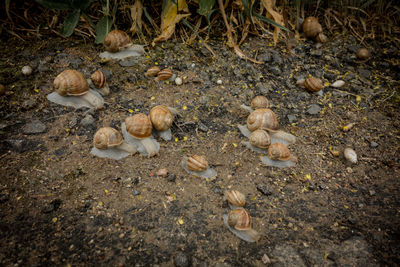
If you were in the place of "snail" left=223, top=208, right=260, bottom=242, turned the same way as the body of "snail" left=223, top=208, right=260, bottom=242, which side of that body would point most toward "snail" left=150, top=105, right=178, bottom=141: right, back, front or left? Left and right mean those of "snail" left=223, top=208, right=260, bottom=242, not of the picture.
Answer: back

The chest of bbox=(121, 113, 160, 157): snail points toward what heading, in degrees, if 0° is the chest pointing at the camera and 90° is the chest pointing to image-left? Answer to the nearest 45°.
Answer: approximately 315°

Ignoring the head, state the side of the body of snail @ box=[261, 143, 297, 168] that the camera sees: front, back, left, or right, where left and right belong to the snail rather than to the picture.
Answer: right

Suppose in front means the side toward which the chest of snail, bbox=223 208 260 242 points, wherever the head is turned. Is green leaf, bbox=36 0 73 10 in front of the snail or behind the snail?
behind

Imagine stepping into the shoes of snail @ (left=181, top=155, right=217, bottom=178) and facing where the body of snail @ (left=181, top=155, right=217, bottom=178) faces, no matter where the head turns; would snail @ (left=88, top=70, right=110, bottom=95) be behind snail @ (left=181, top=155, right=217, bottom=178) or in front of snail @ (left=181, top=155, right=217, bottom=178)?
behind

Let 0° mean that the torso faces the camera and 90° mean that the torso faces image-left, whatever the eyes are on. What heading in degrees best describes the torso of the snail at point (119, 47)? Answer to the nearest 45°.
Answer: approximately 270°
